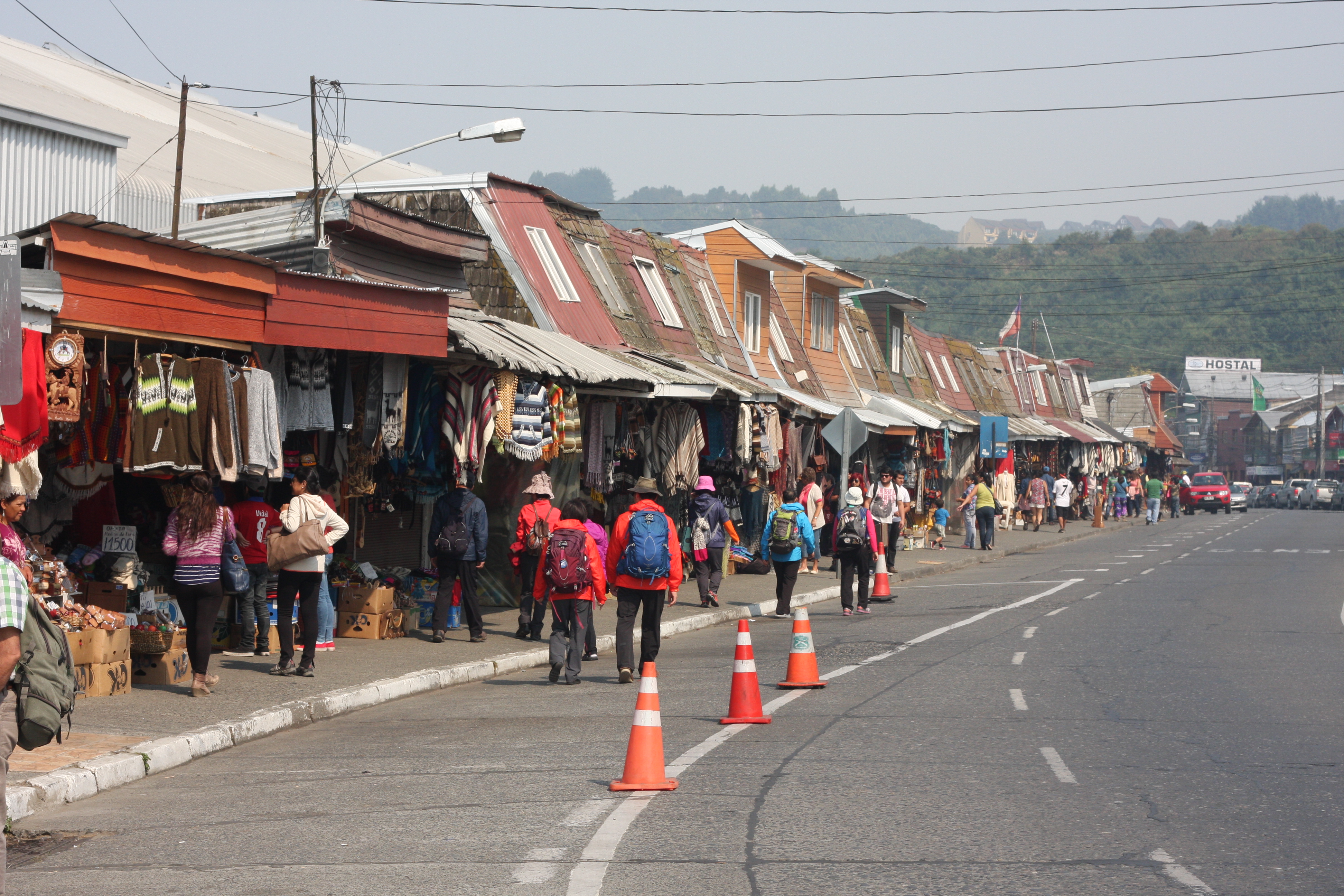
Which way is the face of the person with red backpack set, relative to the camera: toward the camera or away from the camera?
away from the camera

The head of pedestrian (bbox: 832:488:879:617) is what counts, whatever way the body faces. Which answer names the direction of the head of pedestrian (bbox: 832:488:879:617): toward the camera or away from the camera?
away from the camera

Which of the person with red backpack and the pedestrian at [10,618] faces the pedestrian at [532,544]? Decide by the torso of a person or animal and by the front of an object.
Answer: the person with red backpack

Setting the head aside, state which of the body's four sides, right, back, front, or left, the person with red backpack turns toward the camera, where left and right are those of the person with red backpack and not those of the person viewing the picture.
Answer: back

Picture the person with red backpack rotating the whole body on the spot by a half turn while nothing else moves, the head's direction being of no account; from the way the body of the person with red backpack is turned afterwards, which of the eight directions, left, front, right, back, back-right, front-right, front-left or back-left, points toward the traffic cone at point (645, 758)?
front

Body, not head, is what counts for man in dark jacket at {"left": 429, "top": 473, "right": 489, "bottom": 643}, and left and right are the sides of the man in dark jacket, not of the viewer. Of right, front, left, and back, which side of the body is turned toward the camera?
back

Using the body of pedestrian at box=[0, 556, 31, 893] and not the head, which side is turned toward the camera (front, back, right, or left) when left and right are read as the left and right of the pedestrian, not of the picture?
left

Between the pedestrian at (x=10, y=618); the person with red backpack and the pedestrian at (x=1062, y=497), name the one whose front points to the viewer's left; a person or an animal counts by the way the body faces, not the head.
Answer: the pedestrian at (x=10, y=618)

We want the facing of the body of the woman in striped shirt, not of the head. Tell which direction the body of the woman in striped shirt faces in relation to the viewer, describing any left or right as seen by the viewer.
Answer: facing away from the viewer

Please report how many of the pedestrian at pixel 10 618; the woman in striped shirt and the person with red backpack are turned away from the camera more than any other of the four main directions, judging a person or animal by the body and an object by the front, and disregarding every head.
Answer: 2

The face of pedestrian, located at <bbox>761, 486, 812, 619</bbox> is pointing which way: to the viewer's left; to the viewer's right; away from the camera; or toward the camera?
away from the camera

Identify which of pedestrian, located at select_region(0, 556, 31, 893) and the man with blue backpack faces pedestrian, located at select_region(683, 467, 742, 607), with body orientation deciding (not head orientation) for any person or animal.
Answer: the man with blue backpack

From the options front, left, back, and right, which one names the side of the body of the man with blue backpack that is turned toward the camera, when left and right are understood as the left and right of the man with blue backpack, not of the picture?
back

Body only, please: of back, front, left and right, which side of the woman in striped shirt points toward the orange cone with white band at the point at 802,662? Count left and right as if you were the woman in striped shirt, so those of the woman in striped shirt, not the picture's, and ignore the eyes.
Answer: right

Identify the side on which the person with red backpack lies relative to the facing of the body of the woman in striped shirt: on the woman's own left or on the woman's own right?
on the woman's own right
